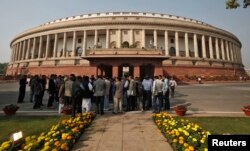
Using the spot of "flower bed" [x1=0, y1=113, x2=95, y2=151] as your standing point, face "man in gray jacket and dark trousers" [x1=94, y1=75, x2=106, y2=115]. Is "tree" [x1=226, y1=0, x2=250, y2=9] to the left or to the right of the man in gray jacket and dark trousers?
right

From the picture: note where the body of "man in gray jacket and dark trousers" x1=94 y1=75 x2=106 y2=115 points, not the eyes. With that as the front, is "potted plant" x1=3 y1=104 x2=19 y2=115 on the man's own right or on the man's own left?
on the man's own left

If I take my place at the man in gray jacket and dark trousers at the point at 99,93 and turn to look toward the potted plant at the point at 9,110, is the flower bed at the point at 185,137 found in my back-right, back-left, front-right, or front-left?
back-left

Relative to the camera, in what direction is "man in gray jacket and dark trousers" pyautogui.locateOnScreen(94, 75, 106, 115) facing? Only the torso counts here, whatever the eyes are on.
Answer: away from the camera

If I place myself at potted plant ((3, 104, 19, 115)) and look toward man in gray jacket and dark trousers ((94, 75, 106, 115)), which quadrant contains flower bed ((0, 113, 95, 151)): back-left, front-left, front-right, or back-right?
front-right

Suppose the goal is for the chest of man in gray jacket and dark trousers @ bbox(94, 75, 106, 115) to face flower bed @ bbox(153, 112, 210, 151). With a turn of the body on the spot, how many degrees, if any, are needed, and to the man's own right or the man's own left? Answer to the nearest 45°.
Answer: approximately 135° to the man's own right

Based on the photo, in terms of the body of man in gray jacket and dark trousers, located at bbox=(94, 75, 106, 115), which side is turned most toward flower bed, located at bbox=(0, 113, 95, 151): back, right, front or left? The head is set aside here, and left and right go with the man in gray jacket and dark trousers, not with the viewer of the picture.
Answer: back

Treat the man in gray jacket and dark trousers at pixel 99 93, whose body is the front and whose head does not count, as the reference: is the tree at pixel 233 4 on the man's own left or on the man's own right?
on the man's own right
